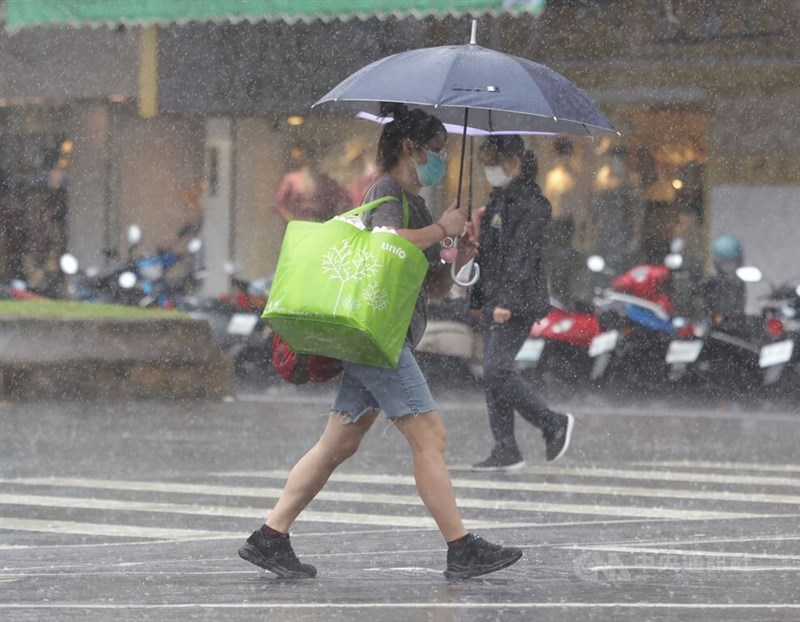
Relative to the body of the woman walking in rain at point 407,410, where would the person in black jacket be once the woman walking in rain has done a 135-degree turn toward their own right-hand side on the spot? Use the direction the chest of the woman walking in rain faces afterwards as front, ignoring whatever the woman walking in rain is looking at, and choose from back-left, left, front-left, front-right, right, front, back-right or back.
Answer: back-right

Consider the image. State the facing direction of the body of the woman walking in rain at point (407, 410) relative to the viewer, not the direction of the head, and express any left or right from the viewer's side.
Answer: facing to the right of the viewer

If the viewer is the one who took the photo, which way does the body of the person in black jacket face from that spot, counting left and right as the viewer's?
facing to the left of the viewer

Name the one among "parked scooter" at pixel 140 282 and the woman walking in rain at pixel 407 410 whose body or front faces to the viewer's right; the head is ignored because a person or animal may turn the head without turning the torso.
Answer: the woman walking in rain

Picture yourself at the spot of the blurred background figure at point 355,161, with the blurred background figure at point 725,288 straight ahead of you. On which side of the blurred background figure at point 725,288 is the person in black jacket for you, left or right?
right

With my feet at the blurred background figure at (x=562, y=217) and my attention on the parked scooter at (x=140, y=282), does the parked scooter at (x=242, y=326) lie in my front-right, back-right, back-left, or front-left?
front-left

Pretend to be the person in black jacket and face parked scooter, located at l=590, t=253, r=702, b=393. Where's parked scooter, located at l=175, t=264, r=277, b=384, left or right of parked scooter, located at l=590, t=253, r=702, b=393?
left

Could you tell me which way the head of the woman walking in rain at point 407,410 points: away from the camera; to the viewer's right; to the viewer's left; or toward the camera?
to the viewer's right

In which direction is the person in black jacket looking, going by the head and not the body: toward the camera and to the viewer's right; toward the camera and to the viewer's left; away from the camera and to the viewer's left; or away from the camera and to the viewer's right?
toward the camera and to the viewer's left
